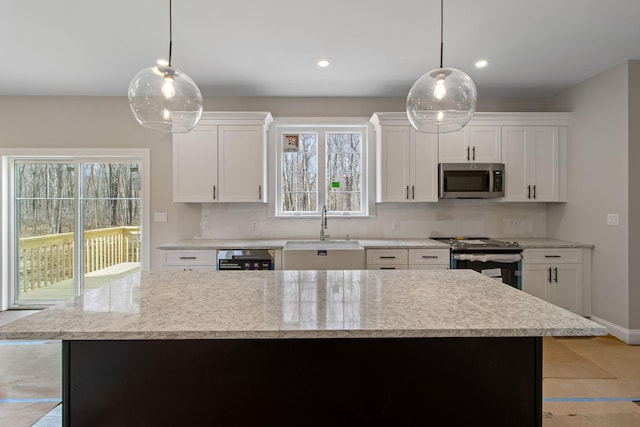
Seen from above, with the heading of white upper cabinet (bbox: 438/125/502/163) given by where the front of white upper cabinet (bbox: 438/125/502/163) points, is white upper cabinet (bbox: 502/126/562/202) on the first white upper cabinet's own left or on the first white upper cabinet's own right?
on the first white upper cabinet's own left

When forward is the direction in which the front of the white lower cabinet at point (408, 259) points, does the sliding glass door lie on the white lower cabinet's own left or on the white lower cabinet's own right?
on the white lower cabinet's own right

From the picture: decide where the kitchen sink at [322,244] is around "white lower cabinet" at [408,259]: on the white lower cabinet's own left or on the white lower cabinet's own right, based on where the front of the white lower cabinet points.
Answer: on the white lower cabinet's own right

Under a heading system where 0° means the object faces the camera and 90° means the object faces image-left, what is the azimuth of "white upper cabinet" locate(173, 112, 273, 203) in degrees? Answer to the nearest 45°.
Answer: approximately 0°

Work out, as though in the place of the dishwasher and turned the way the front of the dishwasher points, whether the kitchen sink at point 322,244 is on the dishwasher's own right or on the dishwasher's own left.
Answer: on the dishwasher's own left

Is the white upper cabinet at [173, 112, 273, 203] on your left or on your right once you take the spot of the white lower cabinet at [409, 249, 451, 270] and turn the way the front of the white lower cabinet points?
on your right
